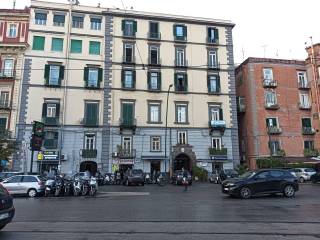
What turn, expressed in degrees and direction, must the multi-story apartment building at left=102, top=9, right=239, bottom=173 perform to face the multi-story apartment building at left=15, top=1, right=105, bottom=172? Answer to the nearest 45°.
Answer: approximately 90° to its right

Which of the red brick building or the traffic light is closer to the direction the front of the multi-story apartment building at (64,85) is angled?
the traffic light

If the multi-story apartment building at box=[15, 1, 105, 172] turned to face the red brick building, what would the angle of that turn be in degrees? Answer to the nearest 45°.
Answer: approximately 90° to its left

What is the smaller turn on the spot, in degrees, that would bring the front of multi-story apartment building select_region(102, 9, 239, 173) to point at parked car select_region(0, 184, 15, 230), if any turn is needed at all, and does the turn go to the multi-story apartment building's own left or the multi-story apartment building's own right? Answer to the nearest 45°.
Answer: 0° — it already faces it

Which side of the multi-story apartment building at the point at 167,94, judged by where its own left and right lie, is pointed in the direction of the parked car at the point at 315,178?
left

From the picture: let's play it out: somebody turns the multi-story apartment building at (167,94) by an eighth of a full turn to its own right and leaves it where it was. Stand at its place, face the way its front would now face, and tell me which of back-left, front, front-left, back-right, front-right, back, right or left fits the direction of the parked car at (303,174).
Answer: back-left

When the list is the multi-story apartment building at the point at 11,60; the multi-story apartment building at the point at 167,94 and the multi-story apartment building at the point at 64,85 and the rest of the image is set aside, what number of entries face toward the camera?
3

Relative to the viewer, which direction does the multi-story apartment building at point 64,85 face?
toward the camera

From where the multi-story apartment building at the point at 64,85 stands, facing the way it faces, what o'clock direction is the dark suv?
The dark suv is roughly at 11 o'clock from the multi-story apartment building.

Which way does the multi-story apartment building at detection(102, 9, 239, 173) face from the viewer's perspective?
toward the camera

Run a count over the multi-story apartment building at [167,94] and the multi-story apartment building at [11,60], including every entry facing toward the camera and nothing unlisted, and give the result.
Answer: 2

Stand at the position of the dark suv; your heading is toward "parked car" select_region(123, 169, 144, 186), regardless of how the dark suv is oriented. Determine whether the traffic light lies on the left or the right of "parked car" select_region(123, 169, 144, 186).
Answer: left

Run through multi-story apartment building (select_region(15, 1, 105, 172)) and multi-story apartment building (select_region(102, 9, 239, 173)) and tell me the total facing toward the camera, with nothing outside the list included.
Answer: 2

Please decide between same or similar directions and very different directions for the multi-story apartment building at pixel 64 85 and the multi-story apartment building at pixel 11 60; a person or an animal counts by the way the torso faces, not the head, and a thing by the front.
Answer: same or similar directions

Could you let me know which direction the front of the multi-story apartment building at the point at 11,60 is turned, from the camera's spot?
facing the viewer

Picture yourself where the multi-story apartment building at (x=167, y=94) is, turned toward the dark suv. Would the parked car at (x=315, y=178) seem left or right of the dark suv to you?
left

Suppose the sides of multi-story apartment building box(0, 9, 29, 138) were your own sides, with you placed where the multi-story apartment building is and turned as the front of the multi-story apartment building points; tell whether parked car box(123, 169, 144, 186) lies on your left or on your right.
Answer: on your left
